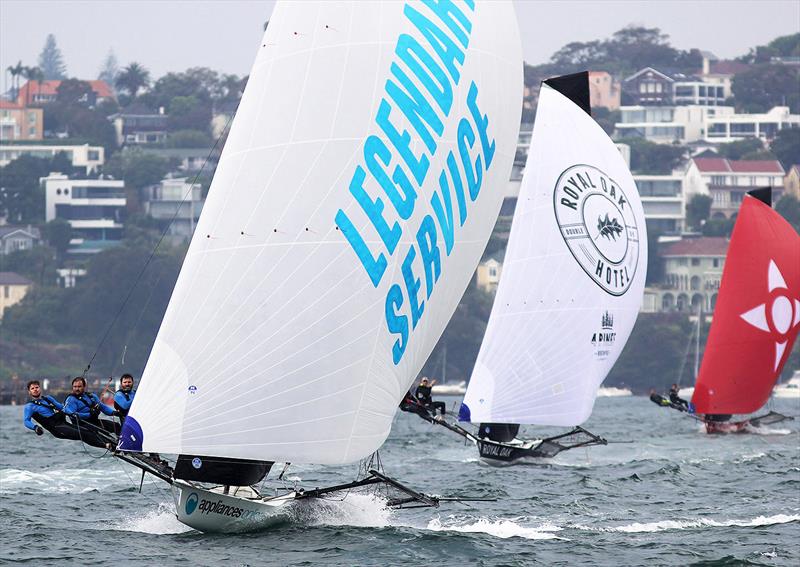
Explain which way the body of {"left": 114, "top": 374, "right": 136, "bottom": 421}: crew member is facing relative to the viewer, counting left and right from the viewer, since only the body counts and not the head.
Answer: facing the viewer and to the right of the viewer

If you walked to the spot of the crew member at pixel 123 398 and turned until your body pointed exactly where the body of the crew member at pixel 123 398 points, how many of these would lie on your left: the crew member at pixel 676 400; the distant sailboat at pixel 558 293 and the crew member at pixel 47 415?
2

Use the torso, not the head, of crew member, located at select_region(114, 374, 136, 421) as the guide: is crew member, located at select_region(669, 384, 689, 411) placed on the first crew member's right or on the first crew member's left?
on the first crew member's left

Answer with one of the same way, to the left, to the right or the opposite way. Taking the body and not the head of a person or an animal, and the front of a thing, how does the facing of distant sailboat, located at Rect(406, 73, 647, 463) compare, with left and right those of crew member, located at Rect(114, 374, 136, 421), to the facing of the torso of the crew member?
to the right

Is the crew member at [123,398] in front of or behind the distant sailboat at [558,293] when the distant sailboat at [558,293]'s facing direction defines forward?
in front

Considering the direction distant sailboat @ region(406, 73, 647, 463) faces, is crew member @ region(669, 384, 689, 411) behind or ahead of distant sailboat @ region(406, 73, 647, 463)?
behind

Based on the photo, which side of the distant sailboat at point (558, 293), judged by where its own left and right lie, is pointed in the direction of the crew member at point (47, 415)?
front

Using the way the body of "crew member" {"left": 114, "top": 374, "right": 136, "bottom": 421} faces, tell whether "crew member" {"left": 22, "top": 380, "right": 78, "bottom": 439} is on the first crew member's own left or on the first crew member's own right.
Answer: on the first crew member's own right

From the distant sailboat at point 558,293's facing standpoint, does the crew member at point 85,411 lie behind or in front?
in front

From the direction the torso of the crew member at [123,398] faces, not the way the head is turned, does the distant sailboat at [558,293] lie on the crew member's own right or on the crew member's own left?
on the crew member's own left

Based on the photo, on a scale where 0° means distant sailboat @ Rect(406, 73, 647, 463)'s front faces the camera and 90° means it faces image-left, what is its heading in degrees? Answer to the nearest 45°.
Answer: approximately 45°

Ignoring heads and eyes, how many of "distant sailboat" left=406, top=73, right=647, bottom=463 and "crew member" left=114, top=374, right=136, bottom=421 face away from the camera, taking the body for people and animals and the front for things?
0
